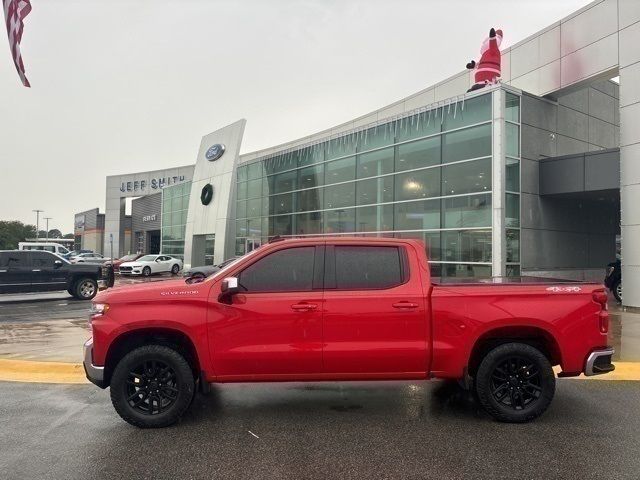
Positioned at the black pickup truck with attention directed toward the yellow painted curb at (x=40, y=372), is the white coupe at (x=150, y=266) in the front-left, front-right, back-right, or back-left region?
back-left

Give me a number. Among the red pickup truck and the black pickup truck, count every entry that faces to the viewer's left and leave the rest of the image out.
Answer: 1

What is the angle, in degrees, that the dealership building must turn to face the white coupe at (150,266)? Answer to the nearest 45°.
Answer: approximately 90° to its right

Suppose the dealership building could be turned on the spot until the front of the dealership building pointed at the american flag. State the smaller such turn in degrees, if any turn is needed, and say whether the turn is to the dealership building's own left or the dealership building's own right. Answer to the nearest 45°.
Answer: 0° — it already faces it

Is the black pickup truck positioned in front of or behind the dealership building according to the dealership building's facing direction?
in front

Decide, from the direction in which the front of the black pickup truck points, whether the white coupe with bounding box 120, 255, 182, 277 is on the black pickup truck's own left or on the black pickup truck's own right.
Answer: on the black pickup truck's own left

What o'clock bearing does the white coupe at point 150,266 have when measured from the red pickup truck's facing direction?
The white coupe is roughly at 2 o'clock from the red pickup truck.

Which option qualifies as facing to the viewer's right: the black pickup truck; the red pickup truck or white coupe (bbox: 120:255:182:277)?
the black pickup truck

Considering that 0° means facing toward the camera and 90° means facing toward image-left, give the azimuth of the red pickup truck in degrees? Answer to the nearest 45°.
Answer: approximately 90°

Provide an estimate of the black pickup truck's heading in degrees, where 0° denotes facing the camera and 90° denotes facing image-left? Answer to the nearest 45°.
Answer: approximately 270°

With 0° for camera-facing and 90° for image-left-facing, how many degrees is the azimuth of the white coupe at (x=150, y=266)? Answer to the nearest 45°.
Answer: approximately 45°
